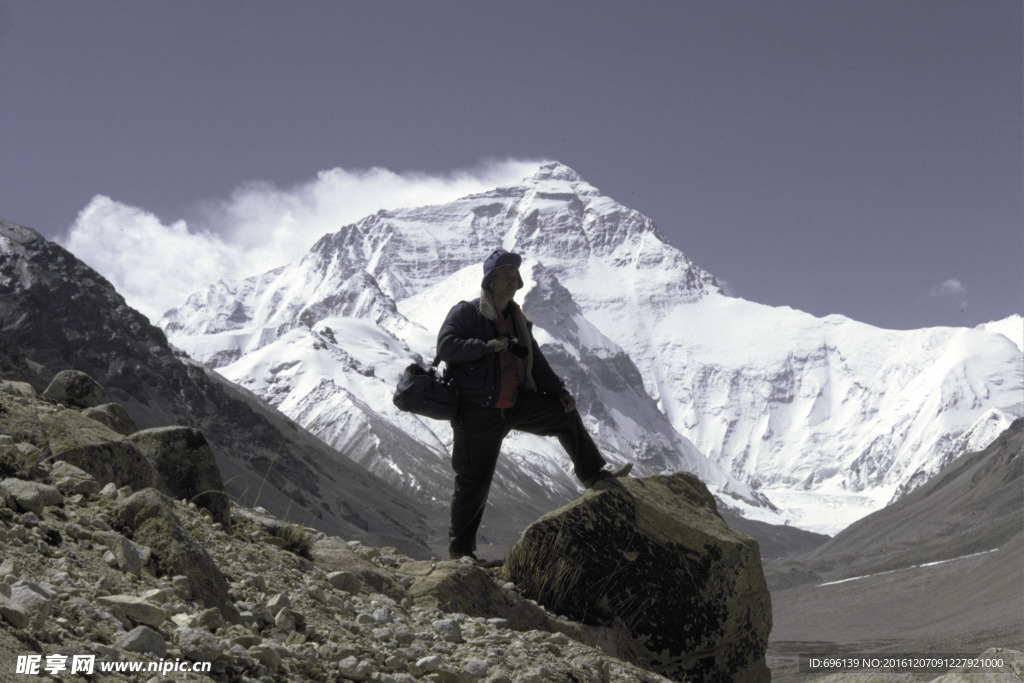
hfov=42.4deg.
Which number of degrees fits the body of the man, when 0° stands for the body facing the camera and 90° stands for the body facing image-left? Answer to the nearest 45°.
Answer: approximately 315°

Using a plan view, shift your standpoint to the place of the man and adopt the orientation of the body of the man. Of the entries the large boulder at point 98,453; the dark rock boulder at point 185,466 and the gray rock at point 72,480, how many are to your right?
3

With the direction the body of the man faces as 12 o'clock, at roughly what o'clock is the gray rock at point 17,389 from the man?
The gray rock is roughly at 4 o'clock from the man.

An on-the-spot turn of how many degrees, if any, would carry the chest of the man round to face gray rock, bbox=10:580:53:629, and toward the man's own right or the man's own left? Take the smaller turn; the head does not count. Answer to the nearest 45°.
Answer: approximately 45° to the man's own right

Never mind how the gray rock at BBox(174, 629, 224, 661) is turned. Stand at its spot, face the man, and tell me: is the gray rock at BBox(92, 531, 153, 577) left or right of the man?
left

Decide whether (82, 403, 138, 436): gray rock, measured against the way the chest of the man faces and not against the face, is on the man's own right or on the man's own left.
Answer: on the man's own right

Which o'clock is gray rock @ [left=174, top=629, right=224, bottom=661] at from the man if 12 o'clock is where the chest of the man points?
The gray rock is roughly at 2 o'clock from the man.
